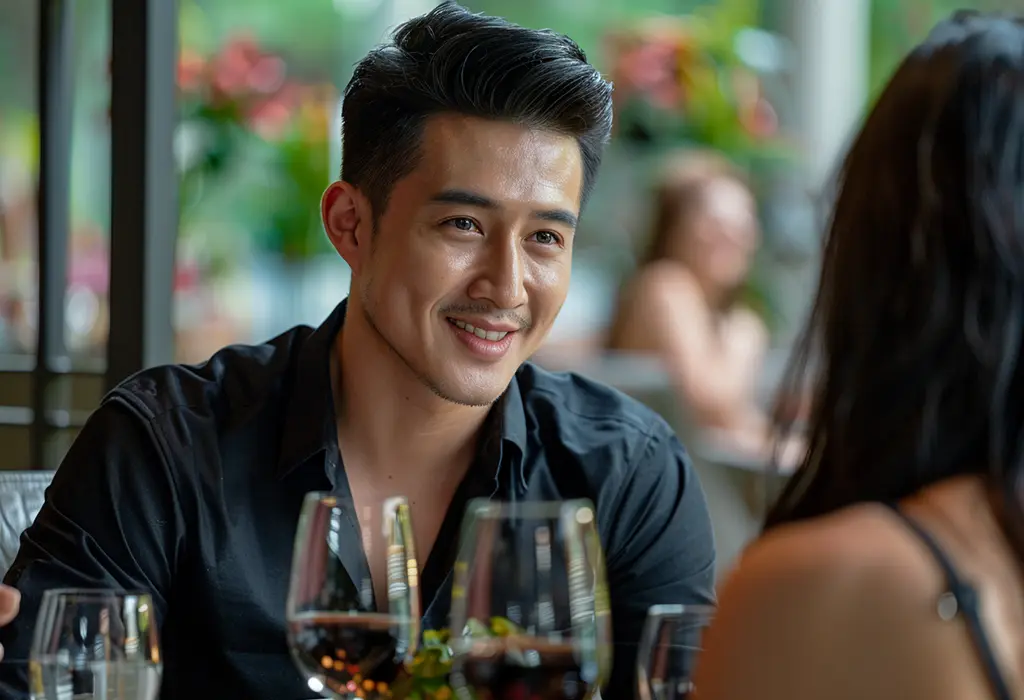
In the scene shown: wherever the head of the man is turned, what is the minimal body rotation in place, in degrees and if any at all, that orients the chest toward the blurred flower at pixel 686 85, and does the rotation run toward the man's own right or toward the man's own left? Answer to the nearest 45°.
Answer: approximately 135° to the man's own left

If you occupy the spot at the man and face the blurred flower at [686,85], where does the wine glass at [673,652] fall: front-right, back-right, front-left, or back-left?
back-right

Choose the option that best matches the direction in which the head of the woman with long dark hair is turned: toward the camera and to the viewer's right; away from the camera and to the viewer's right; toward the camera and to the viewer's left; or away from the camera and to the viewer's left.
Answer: away from the camera and to the viewer's left

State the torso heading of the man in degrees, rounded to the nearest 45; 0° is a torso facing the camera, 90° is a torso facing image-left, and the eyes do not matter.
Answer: approximately 315°

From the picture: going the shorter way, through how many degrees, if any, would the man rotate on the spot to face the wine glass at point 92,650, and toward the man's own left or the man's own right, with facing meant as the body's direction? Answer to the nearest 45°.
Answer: approximately 45° to the man's own right
